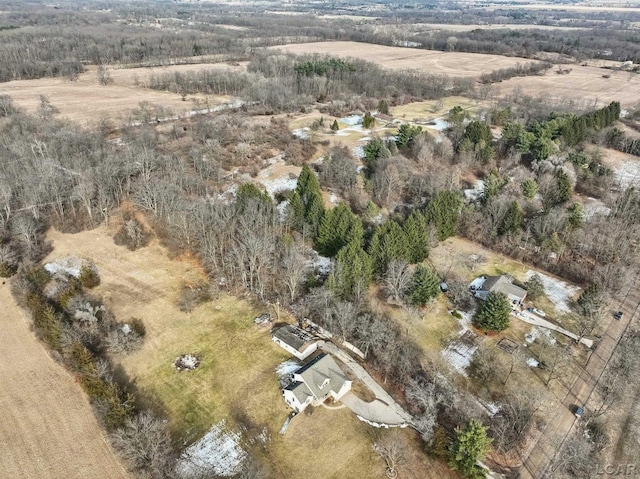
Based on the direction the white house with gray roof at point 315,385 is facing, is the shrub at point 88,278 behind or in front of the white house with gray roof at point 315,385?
behind

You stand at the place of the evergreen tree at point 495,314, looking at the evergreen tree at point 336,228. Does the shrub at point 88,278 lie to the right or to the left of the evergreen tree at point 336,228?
left

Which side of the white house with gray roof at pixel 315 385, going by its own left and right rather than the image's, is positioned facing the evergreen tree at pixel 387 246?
left

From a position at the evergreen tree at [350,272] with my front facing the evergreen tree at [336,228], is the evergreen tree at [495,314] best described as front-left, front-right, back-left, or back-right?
back-right

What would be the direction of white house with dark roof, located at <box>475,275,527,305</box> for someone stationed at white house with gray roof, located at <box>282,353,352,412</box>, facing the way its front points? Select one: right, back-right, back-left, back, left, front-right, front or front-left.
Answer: left

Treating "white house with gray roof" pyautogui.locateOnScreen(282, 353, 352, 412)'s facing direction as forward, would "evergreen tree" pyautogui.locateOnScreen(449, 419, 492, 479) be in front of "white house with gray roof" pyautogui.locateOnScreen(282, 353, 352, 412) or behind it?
in front

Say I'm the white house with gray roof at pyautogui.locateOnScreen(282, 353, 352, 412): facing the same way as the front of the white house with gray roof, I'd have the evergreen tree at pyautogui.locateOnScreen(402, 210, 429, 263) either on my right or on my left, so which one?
on my left

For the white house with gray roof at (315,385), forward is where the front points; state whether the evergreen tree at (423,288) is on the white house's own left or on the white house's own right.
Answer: on the white house's own left

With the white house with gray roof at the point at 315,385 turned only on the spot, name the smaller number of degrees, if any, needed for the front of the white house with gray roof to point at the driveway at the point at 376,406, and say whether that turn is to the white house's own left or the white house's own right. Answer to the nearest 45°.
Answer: approximately 45° to the white house's own left

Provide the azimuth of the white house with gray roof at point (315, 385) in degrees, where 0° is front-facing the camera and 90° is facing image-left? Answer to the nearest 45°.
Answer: approximately 315°

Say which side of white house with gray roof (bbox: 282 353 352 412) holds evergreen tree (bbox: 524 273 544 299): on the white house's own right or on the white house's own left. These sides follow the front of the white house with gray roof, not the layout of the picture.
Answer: on the white house's own left
